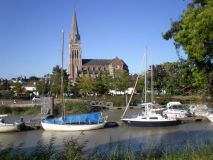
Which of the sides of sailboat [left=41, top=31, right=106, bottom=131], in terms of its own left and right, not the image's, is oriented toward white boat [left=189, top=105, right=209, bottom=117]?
back

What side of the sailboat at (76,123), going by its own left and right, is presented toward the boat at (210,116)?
back

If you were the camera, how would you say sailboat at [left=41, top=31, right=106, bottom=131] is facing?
facing to the left of the viewer
